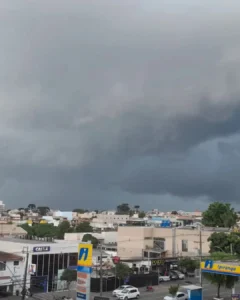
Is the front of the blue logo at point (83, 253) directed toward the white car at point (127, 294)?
no

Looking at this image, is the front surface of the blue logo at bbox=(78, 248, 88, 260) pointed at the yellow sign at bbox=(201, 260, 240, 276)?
no

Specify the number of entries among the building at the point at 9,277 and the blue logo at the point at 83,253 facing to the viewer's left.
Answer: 0

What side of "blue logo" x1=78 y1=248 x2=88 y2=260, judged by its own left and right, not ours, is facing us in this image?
front

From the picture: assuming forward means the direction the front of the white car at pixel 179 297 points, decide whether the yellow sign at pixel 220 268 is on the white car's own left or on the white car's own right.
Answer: on the white car's own left

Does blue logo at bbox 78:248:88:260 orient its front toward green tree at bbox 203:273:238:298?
no

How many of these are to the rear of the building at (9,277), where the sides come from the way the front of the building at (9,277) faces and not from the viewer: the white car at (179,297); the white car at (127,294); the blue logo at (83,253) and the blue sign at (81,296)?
0

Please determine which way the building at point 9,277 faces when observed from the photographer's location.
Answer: facing the viewer and to the right of the viewer
